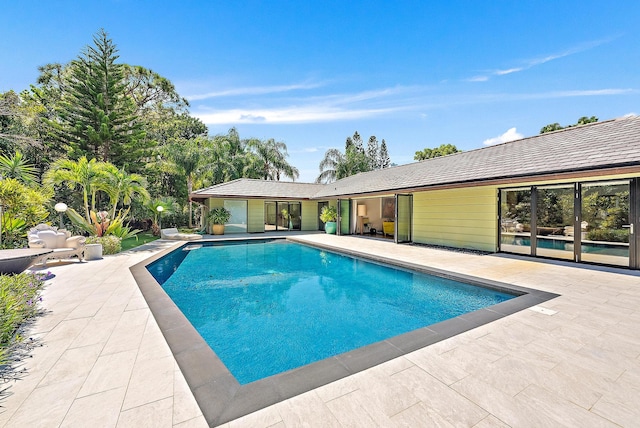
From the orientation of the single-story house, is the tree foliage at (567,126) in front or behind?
behind

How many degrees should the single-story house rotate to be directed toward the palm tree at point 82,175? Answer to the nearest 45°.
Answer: approximately 45° to its right

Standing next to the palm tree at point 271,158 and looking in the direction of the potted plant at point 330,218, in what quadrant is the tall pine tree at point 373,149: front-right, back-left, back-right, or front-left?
back-left

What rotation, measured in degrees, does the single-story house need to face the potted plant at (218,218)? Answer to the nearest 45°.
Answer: approximately 45° to its right

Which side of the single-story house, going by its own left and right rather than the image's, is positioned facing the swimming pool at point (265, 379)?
front

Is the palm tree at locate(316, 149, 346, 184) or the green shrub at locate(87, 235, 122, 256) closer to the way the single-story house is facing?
the green shrub

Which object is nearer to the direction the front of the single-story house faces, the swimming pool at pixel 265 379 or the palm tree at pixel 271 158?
the swimming pool

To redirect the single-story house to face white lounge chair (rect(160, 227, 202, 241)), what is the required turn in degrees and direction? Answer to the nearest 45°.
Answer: approximately 45° to its right

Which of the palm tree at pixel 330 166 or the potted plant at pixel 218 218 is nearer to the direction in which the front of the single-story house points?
the potted plant

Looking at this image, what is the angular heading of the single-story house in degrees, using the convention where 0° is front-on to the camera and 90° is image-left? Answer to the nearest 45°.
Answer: approximately 45°

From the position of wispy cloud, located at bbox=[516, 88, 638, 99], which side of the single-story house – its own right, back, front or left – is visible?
back
